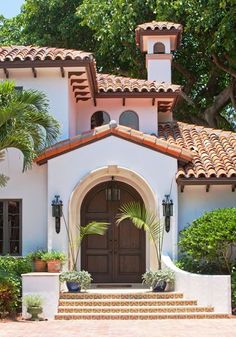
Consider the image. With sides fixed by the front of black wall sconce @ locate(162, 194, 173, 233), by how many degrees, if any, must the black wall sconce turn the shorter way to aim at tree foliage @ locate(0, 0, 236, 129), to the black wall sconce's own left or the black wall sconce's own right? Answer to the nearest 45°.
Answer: approximately 180°

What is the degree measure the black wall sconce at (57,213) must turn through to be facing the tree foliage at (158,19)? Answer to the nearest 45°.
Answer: approximately 180°

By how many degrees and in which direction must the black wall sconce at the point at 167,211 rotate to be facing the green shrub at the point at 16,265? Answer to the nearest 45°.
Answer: approximately 90° to its right

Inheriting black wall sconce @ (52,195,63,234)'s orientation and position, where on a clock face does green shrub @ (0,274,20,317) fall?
The green shrub is roughly at 1 o'clock from the black wall sconce.

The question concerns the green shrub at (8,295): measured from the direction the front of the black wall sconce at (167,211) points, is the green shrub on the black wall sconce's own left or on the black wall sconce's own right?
on the black wall sconce's own right

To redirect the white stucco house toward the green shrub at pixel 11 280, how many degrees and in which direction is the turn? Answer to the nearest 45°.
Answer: approximately 45° to its right

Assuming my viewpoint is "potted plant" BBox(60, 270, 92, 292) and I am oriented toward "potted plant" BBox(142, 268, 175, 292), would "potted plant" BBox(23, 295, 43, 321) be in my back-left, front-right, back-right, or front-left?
back-right

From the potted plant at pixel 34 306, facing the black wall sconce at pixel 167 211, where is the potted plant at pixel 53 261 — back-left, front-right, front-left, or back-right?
front-left

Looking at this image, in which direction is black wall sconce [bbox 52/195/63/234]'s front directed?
toward the camera

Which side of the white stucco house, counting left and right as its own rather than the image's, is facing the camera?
front

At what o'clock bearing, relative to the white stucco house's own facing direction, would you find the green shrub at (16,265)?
The green shrub is roughly at 2 o'clock from the white stucco house.

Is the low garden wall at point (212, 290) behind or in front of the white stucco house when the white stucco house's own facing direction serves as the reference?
in front

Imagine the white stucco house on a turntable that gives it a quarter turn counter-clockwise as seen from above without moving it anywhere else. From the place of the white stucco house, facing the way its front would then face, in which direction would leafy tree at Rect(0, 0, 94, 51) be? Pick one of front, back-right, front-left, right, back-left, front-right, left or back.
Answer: left
